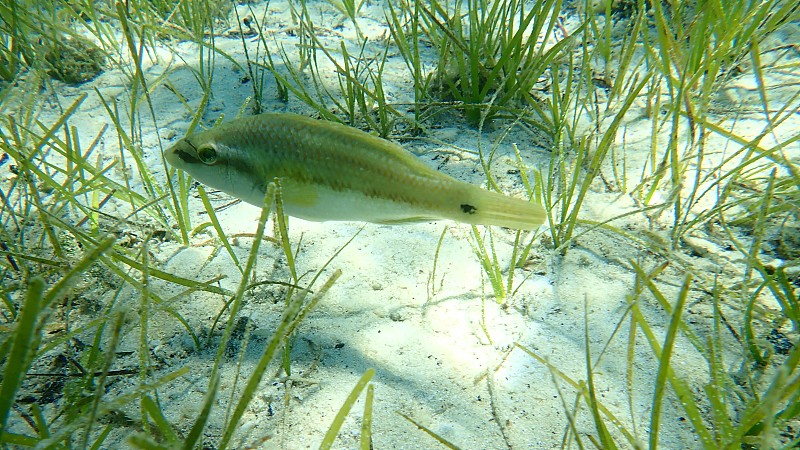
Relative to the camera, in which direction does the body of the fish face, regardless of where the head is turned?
to the viewer's left
